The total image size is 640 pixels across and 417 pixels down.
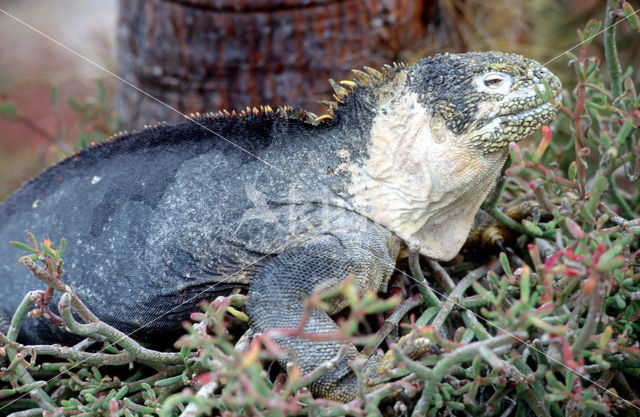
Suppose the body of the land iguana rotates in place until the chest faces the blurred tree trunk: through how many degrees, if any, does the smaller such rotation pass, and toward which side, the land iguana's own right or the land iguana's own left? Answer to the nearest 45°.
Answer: approximately 90° to the land iguana's own left

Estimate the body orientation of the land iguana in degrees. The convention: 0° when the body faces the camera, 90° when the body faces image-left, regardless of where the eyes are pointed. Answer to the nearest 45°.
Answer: approximately 270°
